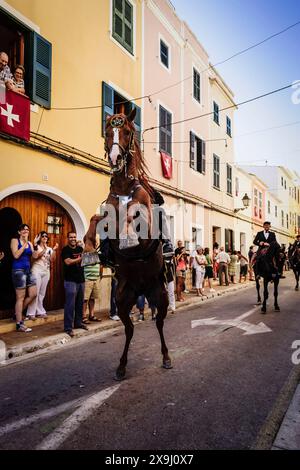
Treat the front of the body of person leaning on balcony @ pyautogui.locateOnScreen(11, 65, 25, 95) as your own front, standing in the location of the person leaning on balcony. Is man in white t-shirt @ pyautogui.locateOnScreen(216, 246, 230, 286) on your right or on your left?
on your left

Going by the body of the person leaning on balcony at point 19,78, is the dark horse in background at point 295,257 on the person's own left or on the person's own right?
on the person's own left

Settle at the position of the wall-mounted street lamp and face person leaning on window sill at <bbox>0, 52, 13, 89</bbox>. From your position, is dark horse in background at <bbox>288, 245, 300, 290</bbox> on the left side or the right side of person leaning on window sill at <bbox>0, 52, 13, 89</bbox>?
left

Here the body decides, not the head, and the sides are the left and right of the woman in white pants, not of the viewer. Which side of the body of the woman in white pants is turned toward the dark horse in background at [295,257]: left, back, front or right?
left

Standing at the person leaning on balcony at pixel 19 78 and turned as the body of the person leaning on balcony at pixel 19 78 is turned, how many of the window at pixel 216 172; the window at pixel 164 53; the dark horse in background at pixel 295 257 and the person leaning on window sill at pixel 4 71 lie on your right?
1

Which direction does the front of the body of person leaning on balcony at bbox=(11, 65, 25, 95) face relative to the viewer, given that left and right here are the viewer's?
facing the viewer and to the right of the viewer

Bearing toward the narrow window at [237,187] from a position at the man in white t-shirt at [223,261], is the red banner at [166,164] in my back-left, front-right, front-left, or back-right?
back-left

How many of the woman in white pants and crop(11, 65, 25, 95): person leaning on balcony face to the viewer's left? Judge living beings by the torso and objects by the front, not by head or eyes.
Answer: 0

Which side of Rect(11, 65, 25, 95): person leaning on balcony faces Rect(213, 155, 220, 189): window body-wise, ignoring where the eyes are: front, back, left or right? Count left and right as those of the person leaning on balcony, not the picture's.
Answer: left

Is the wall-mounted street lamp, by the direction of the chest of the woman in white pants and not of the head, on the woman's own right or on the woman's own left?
on the woman's own left

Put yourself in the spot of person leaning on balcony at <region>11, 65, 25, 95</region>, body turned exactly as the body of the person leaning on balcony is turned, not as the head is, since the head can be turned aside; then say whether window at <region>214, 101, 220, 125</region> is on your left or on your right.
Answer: on your left

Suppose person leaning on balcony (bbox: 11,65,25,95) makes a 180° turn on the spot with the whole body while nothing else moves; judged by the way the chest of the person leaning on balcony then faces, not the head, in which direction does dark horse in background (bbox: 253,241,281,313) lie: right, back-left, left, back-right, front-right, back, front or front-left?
back-right
